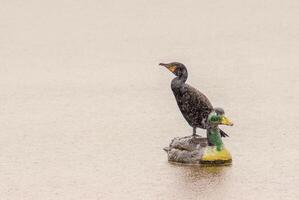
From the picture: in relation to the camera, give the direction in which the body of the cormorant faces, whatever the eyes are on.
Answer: to the viewer's left

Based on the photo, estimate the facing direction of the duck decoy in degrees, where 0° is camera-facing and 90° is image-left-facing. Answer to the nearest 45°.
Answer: approximately 270°
